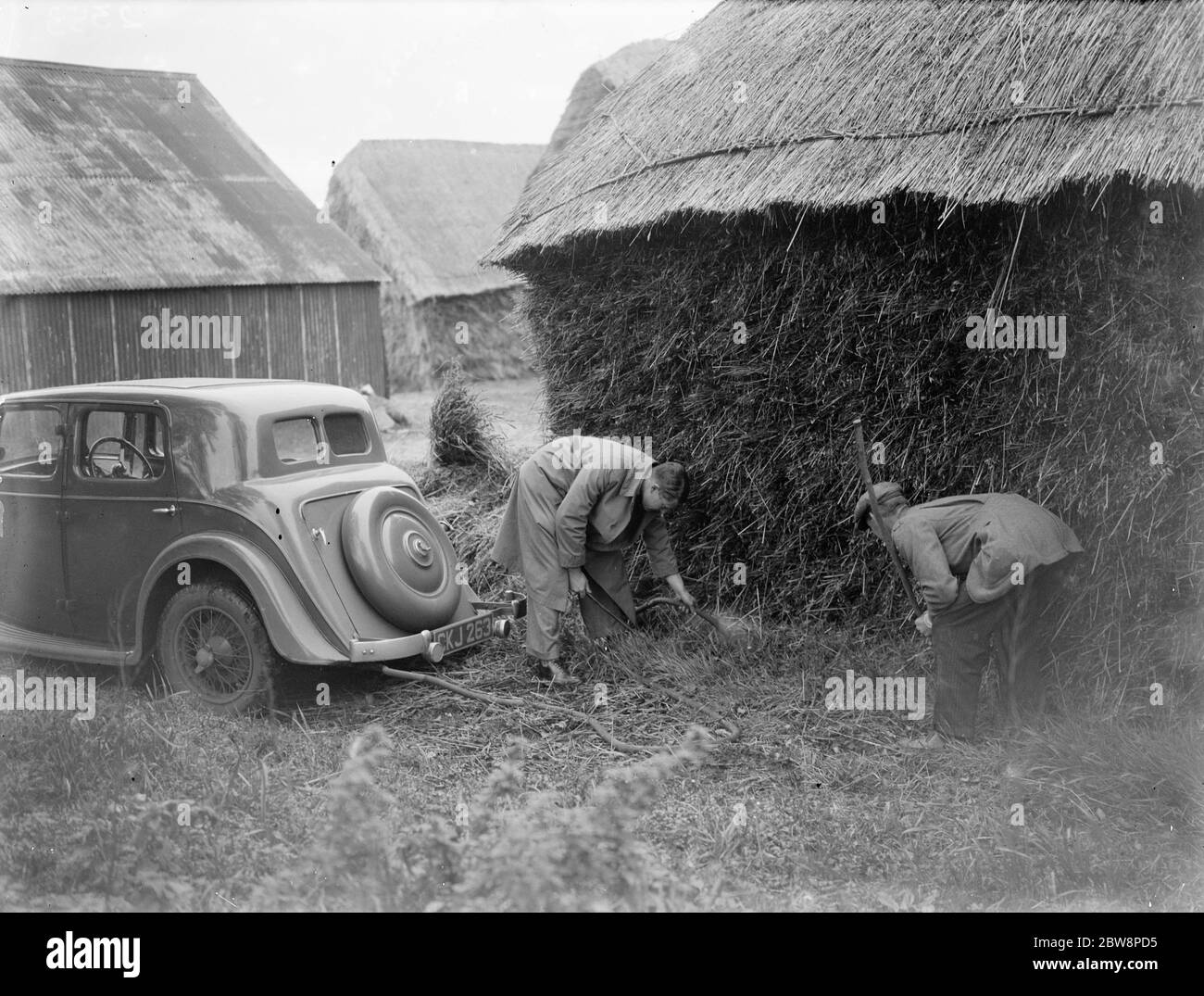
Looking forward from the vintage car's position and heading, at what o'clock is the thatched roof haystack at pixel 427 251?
The thatched roof haystack is roughly at 2 o'clock from the vintage car.

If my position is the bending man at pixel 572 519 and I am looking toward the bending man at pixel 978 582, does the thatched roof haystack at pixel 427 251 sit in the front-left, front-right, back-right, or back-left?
back-left

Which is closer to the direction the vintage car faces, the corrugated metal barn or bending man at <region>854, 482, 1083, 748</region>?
the corrugated metal barn

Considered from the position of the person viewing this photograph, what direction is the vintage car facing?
facing away from the viewer and to the left of the viewer

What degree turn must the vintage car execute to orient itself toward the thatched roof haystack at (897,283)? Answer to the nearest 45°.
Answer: approximately 135° to its right

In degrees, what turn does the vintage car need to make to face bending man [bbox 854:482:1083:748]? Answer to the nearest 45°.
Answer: approximately 180°

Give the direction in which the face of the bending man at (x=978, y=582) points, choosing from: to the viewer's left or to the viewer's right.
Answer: to the viewer's left
